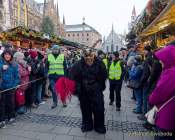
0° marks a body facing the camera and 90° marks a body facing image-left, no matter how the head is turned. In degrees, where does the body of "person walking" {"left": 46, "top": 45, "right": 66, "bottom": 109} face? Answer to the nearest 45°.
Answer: approximately 0°

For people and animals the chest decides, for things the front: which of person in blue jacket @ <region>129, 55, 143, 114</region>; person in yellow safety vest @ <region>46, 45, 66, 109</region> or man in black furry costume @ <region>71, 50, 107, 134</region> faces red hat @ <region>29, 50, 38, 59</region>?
person in blue jacket @ <region>129, 55, 143, 114</region>

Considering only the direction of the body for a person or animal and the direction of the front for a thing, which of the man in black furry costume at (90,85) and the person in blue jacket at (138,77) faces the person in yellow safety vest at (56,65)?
the person in blue jacket at (138,77)

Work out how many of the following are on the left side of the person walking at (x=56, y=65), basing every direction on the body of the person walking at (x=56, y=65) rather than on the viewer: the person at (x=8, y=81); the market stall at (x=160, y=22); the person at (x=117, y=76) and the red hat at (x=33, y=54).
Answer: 2

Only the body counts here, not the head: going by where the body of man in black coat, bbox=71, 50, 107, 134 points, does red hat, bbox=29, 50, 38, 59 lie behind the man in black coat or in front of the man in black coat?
behind

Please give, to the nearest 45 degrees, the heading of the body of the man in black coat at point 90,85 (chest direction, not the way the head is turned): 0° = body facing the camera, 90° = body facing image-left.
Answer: approximately 0°

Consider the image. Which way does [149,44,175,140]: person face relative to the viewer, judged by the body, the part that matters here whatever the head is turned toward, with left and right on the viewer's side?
facing to the left of the viewer
